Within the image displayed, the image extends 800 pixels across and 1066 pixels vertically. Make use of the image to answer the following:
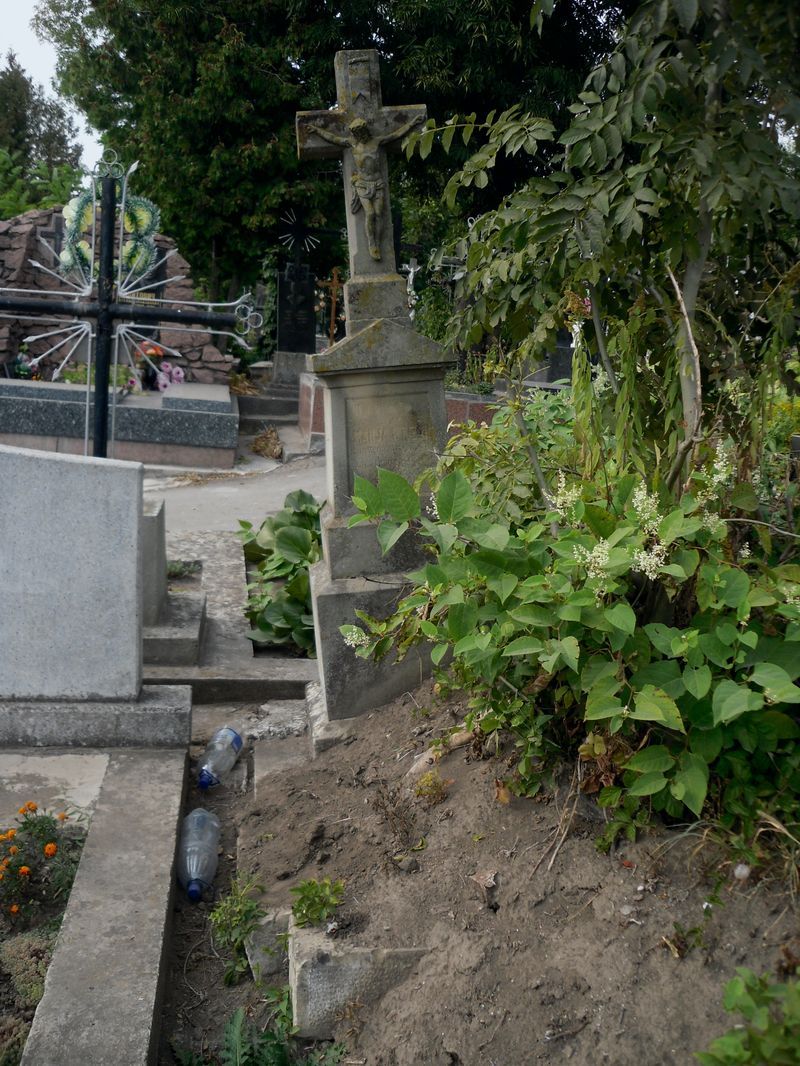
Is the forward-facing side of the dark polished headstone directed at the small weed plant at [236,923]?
yes

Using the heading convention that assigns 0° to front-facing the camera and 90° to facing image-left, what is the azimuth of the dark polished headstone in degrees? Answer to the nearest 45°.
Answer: approximately 0°

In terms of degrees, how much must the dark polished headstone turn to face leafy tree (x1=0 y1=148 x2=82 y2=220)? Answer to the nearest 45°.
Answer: approximately 135° to its right

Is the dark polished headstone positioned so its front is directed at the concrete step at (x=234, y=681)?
yes

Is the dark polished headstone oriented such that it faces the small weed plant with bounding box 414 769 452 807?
yes

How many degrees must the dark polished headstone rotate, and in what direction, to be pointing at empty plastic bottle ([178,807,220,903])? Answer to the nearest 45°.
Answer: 0° — it already faces it

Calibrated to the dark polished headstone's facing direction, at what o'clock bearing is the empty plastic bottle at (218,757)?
The empty plastic bottle is roughly at 12 o'clock from the dark polished headstone.

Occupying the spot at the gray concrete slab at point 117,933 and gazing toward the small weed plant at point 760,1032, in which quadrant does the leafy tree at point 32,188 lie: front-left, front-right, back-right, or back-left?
back-left

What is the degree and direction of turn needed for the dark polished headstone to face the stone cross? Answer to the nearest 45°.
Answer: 0° — it already faces it
